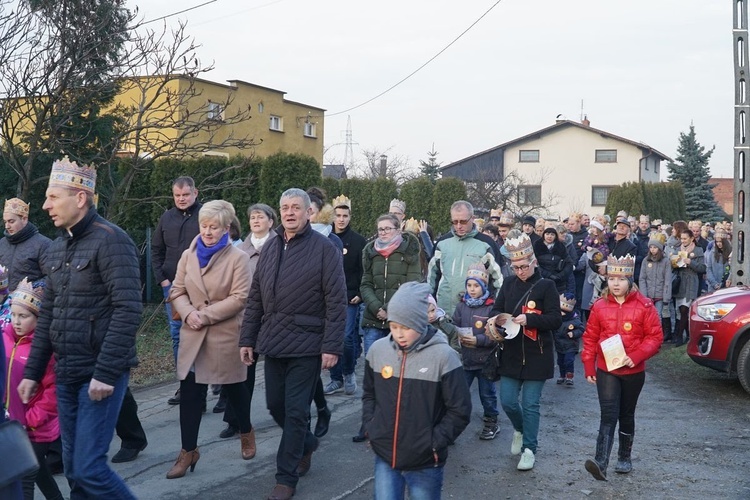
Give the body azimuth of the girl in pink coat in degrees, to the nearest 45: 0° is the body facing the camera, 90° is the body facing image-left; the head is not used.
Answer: approximately 45°

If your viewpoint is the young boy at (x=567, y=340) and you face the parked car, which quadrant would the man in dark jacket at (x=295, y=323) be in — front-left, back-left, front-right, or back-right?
back-right

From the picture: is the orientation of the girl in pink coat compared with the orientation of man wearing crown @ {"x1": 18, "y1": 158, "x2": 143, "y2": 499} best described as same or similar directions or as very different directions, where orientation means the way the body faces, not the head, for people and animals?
same or similar directions

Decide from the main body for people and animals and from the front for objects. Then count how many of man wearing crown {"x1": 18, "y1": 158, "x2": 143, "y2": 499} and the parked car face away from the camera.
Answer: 0

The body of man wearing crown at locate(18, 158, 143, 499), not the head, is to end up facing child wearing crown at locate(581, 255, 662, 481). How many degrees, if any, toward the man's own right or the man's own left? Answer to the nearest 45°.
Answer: approximately 135° to the man's own left

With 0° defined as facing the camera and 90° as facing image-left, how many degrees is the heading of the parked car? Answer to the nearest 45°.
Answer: approximately 45°

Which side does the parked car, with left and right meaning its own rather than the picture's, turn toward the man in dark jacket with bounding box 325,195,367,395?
front

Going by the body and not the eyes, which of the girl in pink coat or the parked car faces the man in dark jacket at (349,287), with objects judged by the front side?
the parked car

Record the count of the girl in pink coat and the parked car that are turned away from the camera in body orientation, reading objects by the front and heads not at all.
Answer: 0

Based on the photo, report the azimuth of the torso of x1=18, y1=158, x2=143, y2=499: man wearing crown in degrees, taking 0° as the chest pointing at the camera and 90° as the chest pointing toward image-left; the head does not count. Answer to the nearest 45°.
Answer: approximately 45°

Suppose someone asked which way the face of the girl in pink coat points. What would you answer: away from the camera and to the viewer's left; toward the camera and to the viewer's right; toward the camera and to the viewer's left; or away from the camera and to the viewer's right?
toward the camera and to the viewer's left
